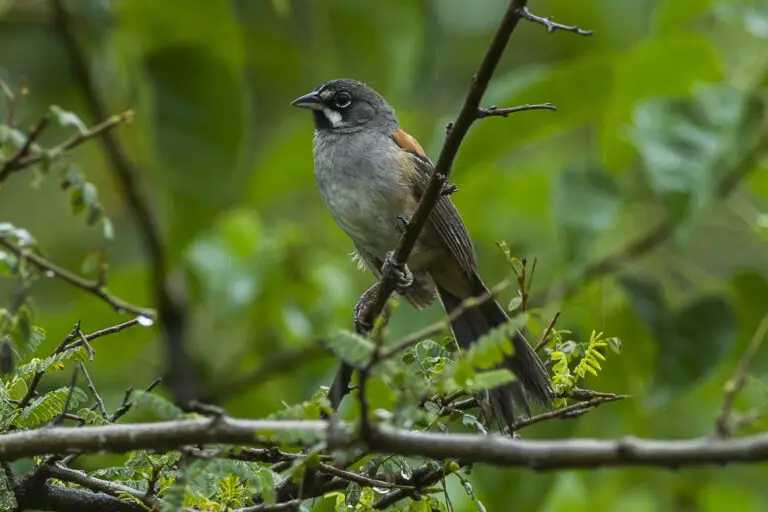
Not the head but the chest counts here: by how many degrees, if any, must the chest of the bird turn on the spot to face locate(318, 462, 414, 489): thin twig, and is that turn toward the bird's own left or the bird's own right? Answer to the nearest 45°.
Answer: approximately 45° to the bird's own left

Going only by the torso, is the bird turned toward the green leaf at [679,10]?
no

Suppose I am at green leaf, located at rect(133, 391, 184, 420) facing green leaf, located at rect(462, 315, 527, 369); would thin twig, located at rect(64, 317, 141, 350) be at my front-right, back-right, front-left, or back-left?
back-left

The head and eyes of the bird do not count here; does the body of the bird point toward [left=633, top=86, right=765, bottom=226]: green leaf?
no

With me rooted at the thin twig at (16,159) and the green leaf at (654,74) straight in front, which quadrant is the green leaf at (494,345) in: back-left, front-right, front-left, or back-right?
front-right

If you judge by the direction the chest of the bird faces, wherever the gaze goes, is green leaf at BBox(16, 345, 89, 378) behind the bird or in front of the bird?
in front

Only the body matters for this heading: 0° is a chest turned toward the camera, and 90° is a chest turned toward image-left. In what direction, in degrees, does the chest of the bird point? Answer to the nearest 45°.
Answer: approximately 45°

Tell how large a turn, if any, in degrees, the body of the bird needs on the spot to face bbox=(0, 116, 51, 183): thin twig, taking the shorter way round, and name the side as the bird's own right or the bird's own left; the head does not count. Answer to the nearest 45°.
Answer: approximately 45° to the bird's own right

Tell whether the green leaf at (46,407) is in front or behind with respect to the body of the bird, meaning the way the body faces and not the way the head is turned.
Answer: in front

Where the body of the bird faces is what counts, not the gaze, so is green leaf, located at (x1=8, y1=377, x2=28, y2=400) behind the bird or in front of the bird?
in front

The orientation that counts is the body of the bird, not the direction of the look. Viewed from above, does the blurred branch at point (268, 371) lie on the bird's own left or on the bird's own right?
on the bird's own right

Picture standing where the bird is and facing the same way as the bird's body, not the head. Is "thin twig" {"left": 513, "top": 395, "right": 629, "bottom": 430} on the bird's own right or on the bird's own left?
on the bird's own left
